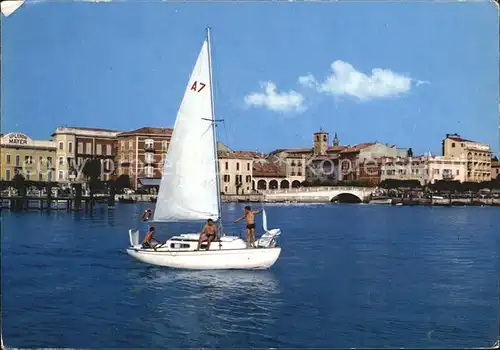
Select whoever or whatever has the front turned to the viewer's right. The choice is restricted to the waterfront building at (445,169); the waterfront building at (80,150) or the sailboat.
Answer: the sailboat

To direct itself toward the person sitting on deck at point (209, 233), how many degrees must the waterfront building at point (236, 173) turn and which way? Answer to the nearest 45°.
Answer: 0° — it already faces them

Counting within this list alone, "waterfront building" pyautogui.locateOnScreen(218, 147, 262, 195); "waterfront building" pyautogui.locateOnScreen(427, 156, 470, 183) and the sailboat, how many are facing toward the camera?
2

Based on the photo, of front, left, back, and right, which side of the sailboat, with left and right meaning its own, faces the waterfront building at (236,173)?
left

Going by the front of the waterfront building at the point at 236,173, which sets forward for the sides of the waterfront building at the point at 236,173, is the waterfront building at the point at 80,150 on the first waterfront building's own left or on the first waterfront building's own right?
on the first waterfront building's own right

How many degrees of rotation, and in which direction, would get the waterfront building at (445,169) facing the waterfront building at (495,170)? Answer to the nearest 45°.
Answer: approximately 45° to its left

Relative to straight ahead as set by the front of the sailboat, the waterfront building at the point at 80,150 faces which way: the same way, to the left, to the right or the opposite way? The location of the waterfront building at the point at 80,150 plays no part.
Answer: to the right

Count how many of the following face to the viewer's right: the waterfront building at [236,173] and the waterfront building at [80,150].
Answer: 0

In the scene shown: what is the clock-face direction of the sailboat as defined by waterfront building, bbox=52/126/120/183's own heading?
The sailboat is roughly at 12 o'clock from the waterfront building.

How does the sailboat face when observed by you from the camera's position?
facing to the right of the viewer

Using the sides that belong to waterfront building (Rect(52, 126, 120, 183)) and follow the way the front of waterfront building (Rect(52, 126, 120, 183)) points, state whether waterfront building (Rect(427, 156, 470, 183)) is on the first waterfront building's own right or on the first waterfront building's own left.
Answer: on the first waterfront building's own left

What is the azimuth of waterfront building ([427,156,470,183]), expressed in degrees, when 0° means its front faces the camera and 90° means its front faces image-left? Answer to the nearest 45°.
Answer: approximately 0°
